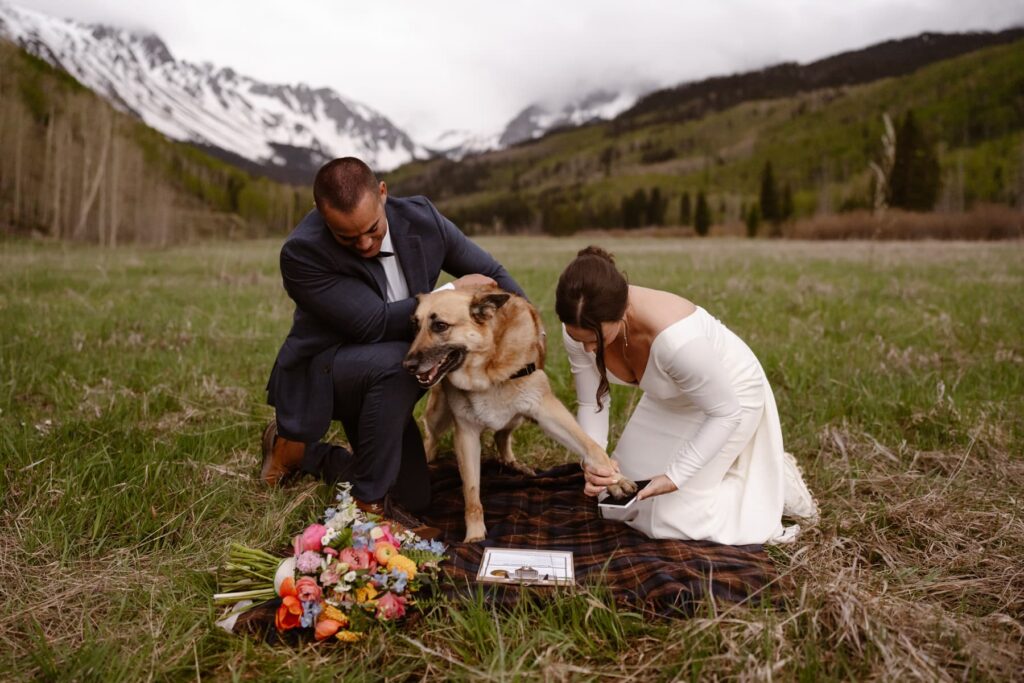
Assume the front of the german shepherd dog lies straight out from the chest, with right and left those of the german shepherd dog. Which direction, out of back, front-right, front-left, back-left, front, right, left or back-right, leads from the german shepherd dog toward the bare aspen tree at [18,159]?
back-right

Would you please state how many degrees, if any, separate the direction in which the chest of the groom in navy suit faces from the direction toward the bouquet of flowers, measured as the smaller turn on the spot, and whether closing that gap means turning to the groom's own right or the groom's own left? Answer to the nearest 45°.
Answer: approximately 45° to the groom's own right

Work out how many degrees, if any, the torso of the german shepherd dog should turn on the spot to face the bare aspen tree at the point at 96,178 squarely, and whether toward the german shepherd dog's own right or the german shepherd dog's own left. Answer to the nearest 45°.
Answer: approximately 135° to the german shepherd dog's own right

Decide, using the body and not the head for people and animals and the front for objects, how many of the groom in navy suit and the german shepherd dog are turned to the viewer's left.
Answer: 0

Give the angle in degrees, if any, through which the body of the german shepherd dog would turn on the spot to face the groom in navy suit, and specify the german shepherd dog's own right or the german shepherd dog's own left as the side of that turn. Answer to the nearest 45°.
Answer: approximately 90° to the german shepherd dog's own right

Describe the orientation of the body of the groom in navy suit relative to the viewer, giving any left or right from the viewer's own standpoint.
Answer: facing the viewer and to the right of the viewer

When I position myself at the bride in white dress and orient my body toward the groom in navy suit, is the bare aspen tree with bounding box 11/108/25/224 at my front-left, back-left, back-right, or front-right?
front-right

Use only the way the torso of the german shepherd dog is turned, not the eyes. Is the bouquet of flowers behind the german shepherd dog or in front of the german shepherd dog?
in front

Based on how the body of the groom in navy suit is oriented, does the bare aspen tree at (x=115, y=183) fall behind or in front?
behind

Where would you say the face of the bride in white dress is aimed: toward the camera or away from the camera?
toward the camera

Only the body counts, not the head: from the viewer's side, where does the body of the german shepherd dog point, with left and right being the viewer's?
facing the viewer

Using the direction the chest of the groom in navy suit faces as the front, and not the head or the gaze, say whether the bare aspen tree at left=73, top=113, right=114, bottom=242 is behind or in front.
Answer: behind
